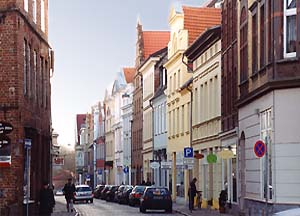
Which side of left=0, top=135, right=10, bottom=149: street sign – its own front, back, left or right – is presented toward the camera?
front

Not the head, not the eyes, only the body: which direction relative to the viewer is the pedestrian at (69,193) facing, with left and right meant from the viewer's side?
facing away from the viewer

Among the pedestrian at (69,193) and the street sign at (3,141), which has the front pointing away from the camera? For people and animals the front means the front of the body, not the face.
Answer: the pedestrian

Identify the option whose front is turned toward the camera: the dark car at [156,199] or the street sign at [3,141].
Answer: the street sign

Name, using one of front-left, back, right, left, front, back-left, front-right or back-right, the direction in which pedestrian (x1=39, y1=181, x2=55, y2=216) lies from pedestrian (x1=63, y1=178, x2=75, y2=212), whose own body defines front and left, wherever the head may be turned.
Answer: back
